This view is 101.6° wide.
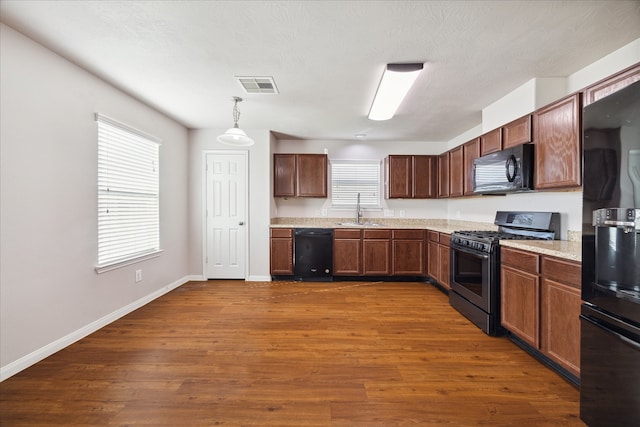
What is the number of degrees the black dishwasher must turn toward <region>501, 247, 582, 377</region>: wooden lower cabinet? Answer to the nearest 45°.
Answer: approximately 45° to its left

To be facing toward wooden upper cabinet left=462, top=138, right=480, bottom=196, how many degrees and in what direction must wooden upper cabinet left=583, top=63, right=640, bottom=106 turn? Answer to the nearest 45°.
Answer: approximately 90° to its right

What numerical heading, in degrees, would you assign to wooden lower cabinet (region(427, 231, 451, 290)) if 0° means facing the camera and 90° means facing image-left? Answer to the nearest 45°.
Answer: approximately 45°

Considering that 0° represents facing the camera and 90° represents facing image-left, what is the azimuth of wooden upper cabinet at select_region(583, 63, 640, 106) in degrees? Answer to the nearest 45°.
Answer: approximately 45°

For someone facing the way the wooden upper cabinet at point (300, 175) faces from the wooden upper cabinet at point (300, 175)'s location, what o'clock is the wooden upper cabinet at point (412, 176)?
the wooden upper cabinet at point (412, 176) is roughly at 9 o'clock from the wooden upper cabinet at point (300, 175).

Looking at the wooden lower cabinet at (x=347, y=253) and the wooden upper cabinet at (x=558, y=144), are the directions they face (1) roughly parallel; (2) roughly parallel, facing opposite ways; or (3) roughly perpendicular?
roughly perpendicular

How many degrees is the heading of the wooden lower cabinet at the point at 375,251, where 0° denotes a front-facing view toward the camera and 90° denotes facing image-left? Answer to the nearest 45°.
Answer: approximately 0°
